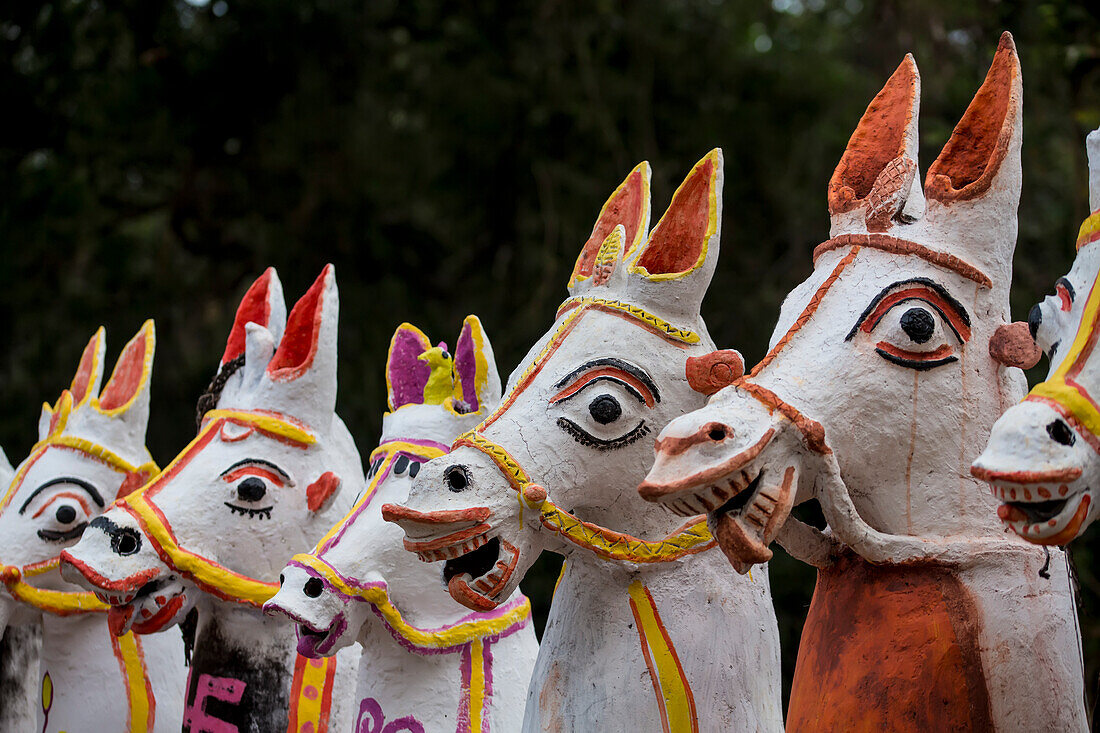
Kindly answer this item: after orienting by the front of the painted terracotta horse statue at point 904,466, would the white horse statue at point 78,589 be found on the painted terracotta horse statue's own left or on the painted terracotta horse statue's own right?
on the painted terracotta horse statue's own right

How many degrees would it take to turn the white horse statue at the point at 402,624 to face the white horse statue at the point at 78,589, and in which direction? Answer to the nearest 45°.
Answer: approximately 90° to its right

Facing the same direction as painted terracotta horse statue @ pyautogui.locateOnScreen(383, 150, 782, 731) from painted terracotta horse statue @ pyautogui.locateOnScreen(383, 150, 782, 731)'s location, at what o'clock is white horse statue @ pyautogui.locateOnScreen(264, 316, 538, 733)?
The white horse statue is roughly at 3 o'clock from the painted terracotta horse statue.

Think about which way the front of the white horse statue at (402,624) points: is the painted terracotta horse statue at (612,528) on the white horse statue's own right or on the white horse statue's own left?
on the white horse statue's own left

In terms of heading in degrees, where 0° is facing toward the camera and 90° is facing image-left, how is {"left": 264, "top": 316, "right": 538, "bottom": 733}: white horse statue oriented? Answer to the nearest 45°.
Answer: approximately 45°

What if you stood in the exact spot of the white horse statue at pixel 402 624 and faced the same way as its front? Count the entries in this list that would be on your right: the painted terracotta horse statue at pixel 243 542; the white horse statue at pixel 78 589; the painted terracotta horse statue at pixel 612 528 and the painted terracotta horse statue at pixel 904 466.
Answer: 2

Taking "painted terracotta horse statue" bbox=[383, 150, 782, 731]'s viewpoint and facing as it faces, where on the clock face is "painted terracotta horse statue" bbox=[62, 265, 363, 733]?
"painted terracotta horse statue" bbox=[62, 265, 363, 733] is roughly at 3 o'clock from "painted terracotta horse statue" bbox=[383, 150, 782, 731].

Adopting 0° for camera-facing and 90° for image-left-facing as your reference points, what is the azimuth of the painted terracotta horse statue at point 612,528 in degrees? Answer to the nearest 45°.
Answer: approximately 45°

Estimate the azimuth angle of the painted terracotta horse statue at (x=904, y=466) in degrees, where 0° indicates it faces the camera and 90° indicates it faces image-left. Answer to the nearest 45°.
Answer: approximately 45°
